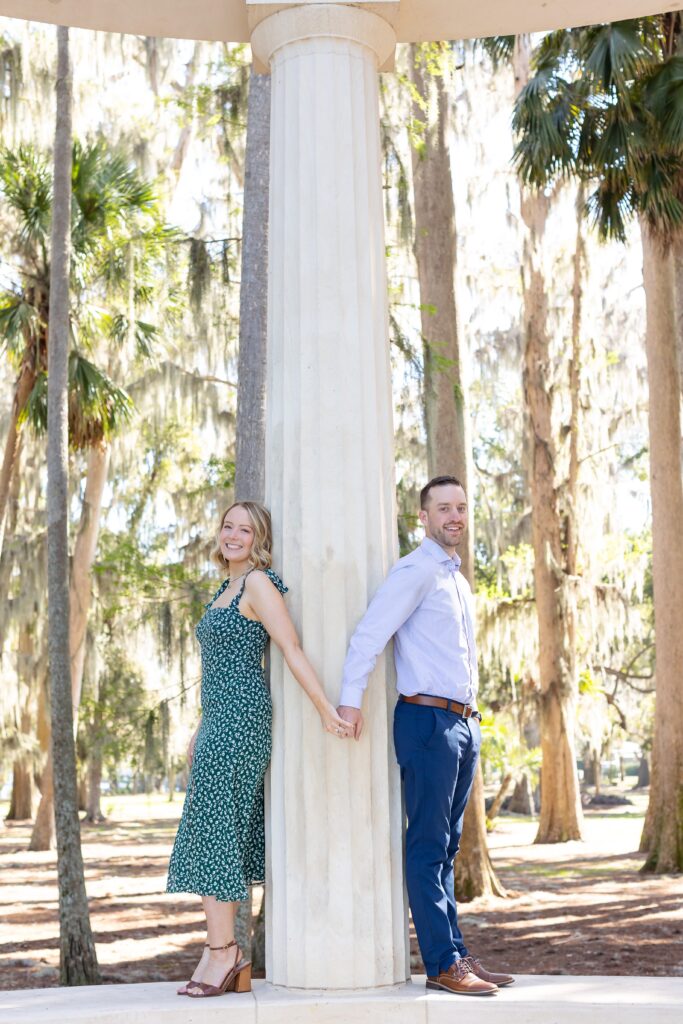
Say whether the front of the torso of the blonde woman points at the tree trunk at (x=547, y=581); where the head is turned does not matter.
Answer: no

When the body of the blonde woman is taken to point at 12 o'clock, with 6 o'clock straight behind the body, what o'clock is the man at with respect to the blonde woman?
The man is roughly at 8 o'clock from the blonde woman.

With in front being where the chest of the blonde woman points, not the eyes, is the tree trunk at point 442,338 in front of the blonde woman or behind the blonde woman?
behind

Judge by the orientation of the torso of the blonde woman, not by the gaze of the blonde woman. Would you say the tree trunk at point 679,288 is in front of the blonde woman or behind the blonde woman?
behind

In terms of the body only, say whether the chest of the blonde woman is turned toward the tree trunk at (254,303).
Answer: no

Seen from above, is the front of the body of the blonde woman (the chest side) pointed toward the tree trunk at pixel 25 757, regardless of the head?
no

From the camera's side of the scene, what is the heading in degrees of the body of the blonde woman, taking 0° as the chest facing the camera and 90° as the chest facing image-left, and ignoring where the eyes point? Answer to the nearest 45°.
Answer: approximately 45°

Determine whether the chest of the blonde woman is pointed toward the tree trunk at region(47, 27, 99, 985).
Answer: no

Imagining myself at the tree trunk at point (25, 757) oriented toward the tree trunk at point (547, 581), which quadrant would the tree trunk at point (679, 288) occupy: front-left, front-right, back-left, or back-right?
front-right

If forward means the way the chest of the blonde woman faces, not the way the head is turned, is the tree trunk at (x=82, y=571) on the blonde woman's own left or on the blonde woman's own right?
on the blonde woman's own right

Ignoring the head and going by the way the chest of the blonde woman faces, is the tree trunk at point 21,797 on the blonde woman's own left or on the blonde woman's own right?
on the blonde woman's own right
